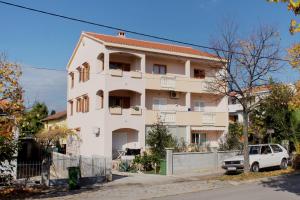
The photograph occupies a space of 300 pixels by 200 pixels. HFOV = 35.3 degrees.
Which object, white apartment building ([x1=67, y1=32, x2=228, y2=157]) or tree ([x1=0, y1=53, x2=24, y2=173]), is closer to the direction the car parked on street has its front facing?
the tree

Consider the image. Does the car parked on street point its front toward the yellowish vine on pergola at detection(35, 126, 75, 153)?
no

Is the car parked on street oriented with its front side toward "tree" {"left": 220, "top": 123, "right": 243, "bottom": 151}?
no

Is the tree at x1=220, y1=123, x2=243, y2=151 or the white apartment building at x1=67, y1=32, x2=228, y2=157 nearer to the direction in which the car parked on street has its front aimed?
the white apartment building

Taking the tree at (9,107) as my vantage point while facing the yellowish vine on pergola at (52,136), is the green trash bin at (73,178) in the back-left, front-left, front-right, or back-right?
front-right

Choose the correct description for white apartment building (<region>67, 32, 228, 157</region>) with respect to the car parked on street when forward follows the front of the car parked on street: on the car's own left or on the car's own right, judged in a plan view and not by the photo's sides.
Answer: on the car's own right

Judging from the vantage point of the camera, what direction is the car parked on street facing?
facing the viewer and to the left of the viewer

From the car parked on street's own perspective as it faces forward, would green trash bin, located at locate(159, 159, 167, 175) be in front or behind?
in front

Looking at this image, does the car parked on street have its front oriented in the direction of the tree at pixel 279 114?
no

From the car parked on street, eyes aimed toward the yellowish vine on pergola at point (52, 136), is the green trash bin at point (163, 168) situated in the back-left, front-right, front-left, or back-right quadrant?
front-left

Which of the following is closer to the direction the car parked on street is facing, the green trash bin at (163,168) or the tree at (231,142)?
the green trash bin

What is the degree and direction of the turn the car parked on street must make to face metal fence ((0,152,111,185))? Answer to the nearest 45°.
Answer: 0° — it already faces it
